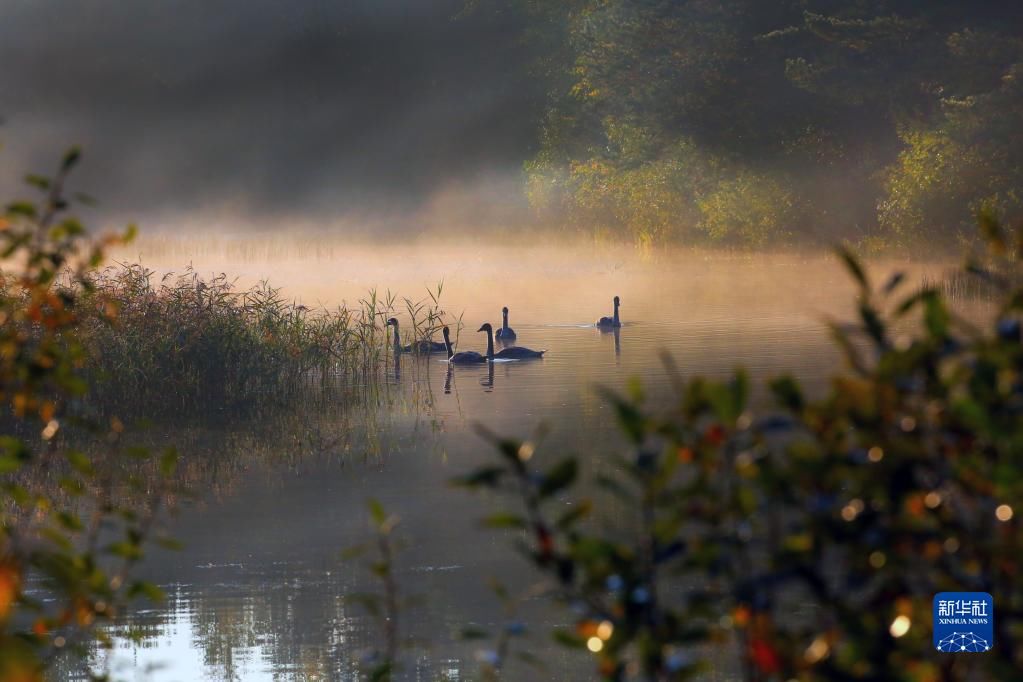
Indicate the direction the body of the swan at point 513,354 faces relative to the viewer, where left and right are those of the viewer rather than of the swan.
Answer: facing to the left of the viewer

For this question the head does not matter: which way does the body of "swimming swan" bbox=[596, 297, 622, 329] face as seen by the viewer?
to the viewer's right

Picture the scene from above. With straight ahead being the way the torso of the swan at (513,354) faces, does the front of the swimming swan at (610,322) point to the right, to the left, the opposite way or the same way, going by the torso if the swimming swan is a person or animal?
the opposite way

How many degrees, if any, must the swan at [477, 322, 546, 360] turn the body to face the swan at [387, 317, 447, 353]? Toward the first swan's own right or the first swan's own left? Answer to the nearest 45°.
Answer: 0° — it already faces it

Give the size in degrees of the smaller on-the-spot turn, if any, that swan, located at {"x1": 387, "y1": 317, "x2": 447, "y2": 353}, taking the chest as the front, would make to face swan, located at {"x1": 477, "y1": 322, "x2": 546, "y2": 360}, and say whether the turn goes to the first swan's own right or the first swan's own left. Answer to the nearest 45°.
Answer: approximately 180°

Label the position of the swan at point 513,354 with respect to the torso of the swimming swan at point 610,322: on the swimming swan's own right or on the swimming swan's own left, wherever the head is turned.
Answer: on the swimming swan's own right

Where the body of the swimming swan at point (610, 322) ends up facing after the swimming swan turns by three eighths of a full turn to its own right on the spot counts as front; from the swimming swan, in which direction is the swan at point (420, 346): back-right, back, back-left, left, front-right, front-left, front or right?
front

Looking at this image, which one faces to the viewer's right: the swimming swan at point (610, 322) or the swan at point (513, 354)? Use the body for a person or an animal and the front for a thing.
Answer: the swimming swan

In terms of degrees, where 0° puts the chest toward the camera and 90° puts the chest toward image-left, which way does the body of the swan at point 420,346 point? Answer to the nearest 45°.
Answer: approximately 90°
